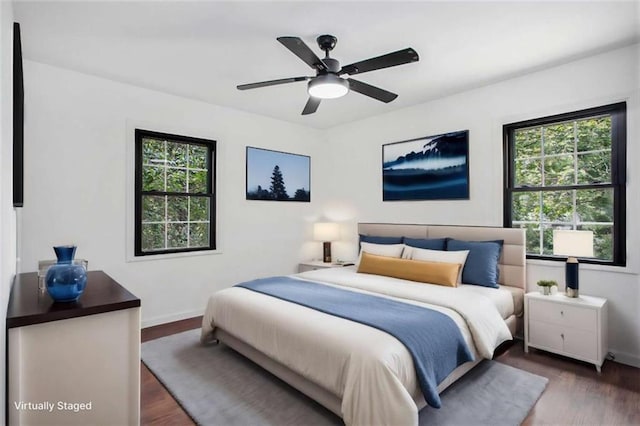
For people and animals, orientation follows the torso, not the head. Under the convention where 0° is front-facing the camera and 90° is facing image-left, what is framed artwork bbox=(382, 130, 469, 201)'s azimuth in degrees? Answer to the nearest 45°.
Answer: approximately 45°

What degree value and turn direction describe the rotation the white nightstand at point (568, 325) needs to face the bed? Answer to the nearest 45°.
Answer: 0° — it already faces it

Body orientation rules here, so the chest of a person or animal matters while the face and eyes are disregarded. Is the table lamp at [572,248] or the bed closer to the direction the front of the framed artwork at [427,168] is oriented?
the bed

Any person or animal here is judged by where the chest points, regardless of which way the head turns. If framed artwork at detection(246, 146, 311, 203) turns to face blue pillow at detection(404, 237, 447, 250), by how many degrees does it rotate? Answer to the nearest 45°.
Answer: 0° — it already faces it

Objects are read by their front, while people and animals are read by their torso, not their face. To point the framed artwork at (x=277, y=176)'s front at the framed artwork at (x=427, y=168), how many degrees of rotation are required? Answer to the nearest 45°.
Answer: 0° — it already faces it

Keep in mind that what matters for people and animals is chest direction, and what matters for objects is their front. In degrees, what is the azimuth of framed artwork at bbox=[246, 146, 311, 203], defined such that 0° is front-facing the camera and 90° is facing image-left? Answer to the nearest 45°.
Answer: approximately 315°

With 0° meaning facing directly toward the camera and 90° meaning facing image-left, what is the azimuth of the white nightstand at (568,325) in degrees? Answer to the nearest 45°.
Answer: approximately 45°

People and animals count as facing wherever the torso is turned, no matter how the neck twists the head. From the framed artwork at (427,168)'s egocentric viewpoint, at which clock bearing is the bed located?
The bed is roughly at 11 o'clock from the framed artwork.
